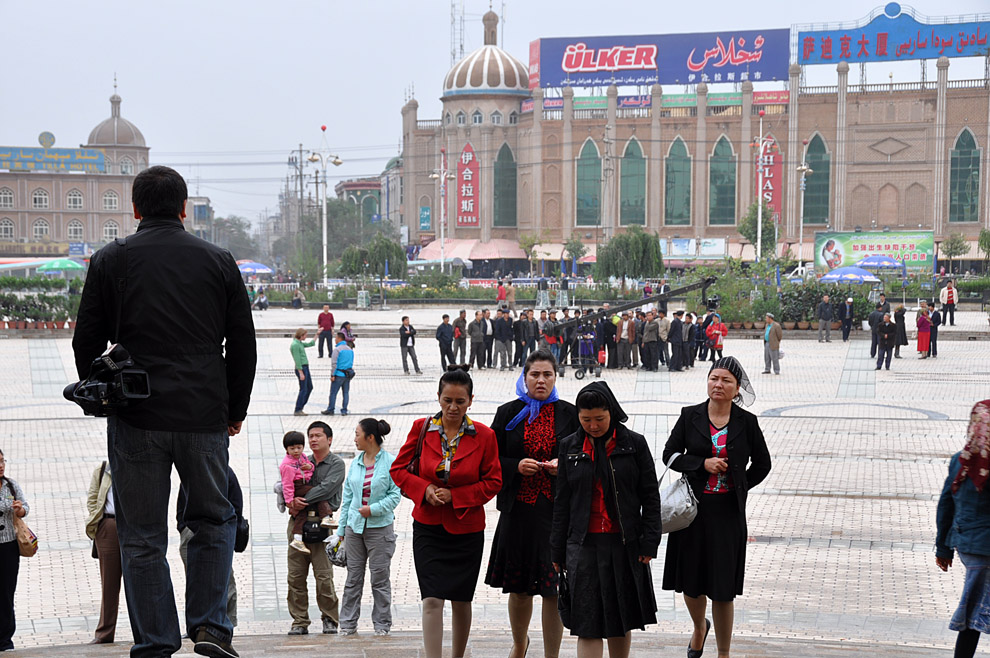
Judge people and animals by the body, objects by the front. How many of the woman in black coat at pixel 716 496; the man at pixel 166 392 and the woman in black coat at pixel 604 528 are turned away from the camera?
1

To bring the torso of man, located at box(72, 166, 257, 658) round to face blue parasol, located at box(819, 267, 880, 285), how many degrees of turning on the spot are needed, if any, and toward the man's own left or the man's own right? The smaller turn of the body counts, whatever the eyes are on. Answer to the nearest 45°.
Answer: approximately 45° to the man's own right

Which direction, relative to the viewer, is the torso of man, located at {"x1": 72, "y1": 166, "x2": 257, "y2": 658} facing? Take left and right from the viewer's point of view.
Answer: facing away from the viewer

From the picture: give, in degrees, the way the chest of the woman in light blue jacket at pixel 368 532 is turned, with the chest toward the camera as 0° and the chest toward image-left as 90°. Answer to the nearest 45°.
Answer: approximately 45°

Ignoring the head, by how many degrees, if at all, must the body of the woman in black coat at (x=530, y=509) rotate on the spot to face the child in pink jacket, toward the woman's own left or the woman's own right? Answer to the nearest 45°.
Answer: approximately 135° to the woman's own right

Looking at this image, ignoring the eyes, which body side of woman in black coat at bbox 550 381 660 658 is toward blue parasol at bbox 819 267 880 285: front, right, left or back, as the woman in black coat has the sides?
back

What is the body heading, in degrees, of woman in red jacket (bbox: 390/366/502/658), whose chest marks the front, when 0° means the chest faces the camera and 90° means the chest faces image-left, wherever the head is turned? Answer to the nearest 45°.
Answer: approximately 0°

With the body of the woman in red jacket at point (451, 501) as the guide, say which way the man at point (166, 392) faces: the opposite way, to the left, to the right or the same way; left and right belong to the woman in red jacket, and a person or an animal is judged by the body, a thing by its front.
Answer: the opposite way

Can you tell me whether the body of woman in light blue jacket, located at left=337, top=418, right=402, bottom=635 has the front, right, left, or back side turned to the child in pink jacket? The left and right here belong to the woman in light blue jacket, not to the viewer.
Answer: right

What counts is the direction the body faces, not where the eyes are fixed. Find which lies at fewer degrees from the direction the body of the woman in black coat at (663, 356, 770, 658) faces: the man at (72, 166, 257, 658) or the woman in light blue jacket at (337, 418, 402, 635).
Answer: the man

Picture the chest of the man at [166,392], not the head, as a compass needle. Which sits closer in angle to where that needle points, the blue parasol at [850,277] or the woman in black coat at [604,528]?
the blue parasol

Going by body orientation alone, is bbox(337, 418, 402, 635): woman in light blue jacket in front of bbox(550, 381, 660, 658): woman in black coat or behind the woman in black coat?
behind

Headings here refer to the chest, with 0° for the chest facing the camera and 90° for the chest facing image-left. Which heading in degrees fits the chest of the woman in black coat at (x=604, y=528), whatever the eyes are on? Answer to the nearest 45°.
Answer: approximately 0°
